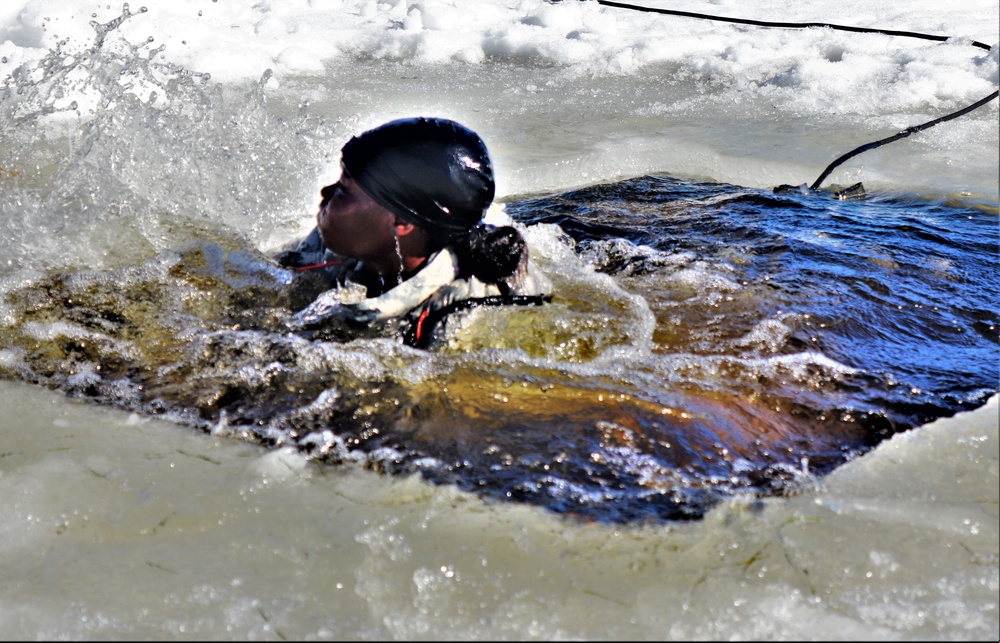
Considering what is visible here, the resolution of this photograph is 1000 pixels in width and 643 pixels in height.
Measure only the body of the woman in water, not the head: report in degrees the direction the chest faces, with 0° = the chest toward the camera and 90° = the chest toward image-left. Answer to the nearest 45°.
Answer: approximately 90°

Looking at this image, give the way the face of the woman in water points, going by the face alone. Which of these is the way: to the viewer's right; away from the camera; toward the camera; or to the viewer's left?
to the viewer's left
